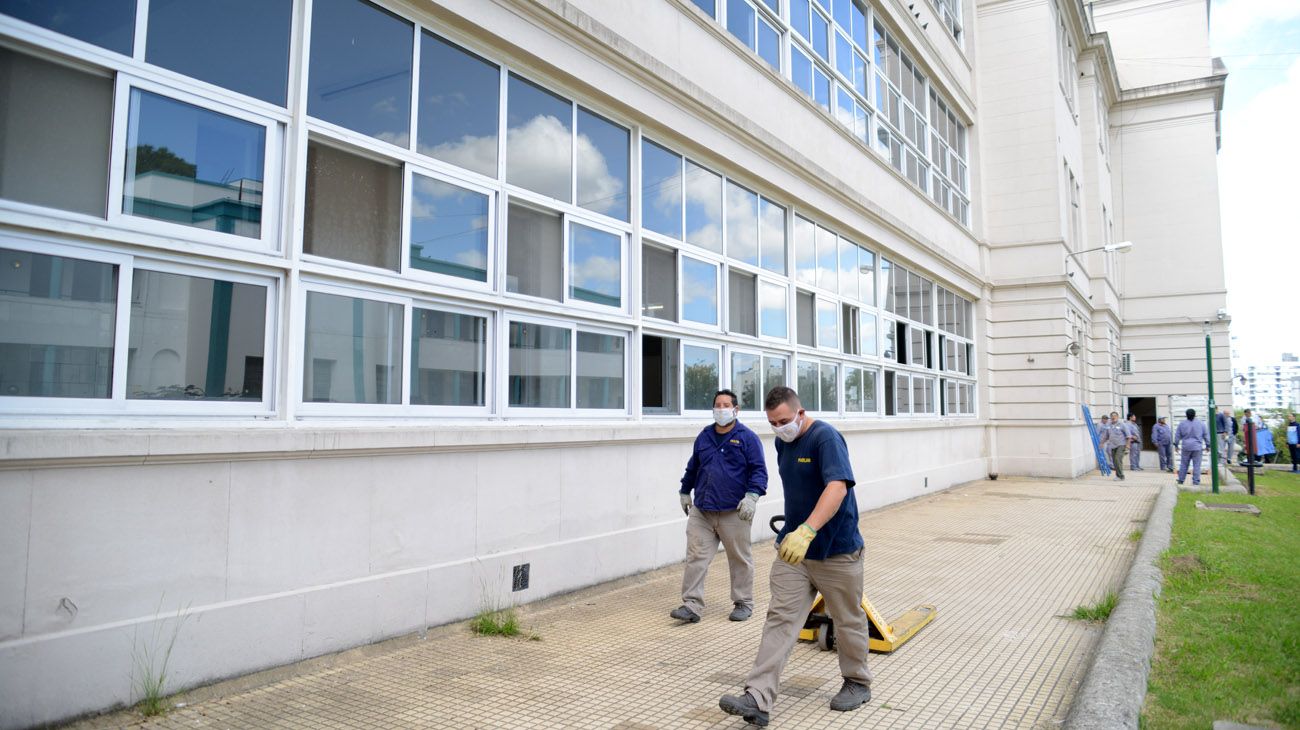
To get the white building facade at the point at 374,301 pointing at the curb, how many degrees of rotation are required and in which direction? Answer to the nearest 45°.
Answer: approximately 45° to its left

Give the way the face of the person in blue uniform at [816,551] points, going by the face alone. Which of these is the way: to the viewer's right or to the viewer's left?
to the viewer's left

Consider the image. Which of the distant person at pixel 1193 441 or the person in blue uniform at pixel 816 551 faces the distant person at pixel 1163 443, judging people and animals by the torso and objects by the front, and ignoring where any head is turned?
the distant person at pixel 1193 441

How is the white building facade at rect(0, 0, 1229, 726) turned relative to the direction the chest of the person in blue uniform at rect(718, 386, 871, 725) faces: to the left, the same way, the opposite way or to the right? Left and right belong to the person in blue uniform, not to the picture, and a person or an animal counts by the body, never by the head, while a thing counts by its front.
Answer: to the left

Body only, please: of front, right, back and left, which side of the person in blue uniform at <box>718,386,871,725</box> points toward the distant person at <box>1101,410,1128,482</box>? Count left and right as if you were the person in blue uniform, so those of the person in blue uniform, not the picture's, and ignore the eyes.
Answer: back
